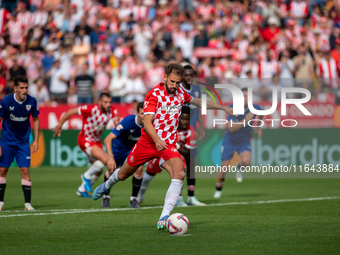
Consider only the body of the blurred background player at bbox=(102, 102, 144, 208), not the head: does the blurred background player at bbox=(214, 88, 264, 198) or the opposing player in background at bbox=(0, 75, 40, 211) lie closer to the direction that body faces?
the blurred background player

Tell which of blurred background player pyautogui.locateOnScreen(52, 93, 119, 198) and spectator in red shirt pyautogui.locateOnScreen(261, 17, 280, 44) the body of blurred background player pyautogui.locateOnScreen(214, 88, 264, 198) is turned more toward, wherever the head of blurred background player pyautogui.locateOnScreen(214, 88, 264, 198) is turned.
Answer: the blurred background player

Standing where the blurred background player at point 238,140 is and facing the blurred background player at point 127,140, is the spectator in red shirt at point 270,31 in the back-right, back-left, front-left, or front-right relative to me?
back-right

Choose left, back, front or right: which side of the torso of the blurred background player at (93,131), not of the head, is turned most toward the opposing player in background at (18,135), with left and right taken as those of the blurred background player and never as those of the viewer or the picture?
right

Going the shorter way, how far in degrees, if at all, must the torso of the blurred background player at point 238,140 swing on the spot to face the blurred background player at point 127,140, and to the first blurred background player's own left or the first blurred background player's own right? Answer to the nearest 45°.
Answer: approximately 45° to the first blurred background player's own right
